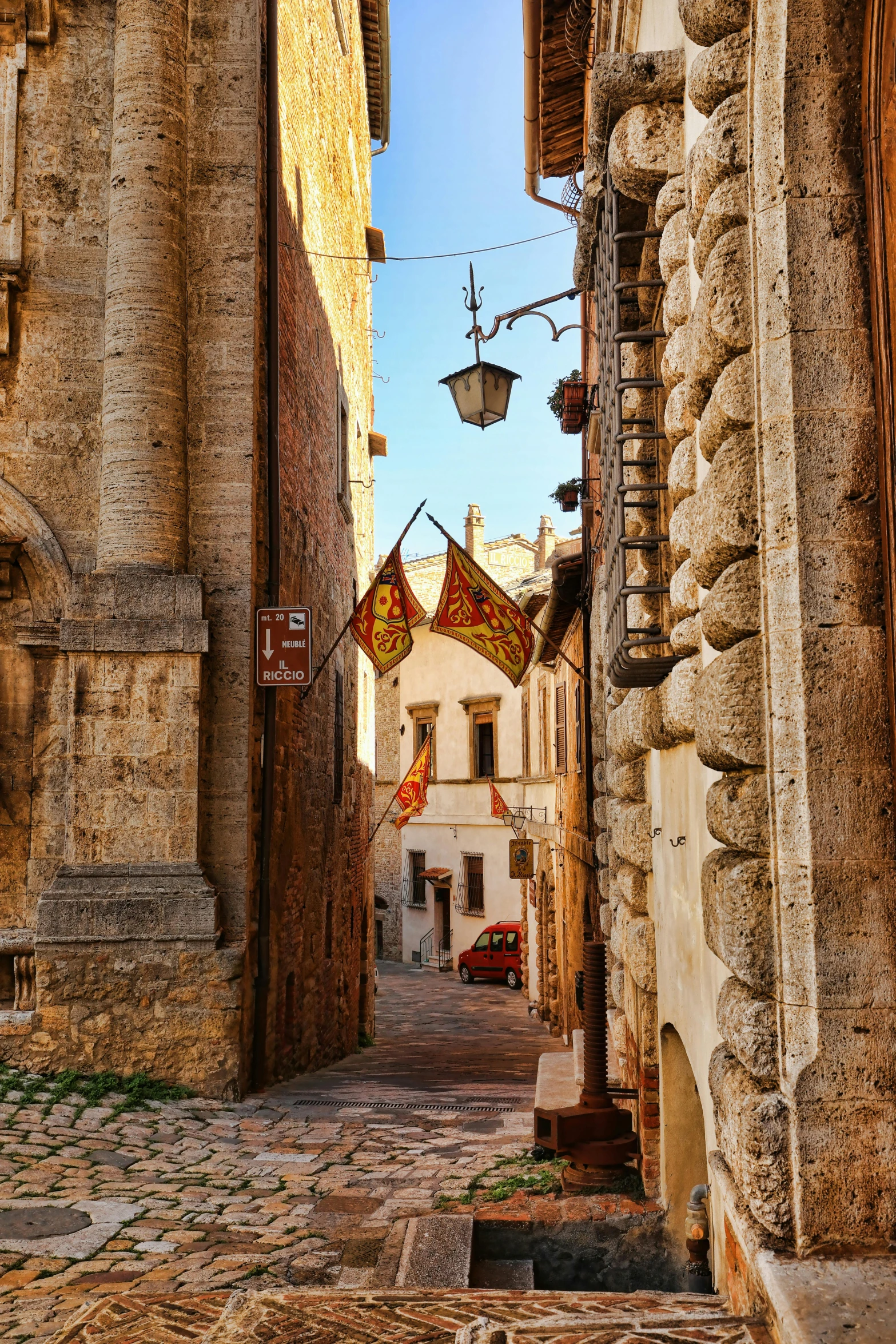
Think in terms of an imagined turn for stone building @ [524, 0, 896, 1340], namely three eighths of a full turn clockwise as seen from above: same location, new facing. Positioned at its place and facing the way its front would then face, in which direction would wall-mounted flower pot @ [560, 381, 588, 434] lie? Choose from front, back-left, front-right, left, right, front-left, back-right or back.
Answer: front-left

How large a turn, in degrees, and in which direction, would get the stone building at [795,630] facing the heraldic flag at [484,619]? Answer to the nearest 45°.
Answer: approximately 90° to its right

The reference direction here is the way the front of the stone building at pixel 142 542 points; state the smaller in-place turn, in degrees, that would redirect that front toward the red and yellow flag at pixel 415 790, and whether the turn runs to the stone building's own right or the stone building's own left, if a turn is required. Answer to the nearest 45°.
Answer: approximately 180°

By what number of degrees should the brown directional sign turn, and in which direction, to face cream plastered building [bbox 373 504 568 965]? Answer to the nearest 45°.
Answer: approximately 180°

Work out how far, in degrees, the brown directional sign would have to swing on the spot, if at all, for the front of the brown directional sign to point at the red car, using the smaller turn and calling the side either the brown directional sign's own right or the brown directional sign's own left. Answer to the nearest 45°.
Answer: approximately 180°

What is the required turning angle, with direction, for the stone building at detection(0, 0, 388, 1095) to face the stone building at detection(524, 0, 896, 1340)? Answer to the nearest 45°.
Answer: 0° — it already faces it

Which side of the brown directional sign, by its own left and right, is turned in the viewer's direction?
front

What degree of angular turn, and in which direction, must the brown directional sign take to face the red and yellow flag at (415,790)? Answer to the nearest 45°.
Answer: approximately 180°

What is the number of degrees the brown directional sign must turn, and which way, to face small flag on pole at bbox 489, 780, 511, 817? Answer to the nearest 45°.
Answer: approximately 180°

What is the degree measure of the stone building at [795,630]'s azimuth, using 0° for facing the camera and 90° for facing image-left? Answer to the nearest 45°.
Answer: approximately 90°

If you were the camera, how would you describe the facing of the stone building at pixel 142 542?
facing the viewer
